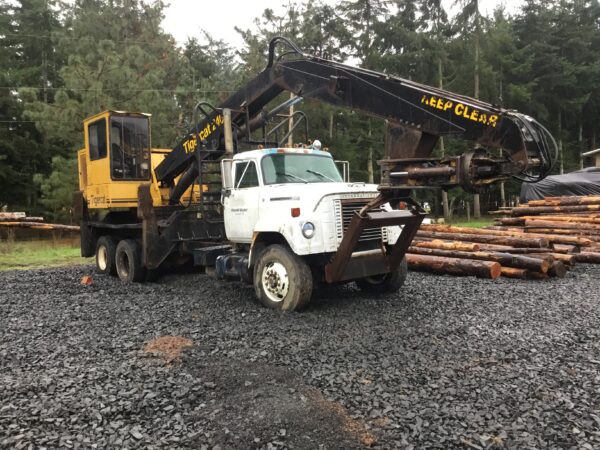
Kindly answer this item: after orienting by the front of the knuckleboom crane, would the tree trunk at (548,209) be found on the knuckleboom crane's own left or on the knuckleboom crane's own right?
on the knuckleboom crane's own left

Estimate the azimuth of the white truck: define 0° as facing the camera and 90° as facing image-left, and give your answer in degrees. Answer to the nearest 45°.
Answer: approximately 315°

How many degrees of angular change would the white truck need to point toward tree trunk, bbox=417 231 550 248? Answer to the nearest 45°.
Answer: approximately 90° to its left

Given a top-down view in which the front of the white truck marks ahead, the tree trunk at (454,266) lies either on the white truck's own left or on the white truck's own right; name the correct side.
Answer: on the white truck's own left

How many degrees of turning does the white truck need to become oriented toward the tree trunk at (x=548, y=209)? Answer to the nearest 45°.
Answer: approximately 90° to its left

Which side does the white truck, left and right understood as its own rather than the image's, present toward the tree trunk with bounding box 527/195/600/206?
left
